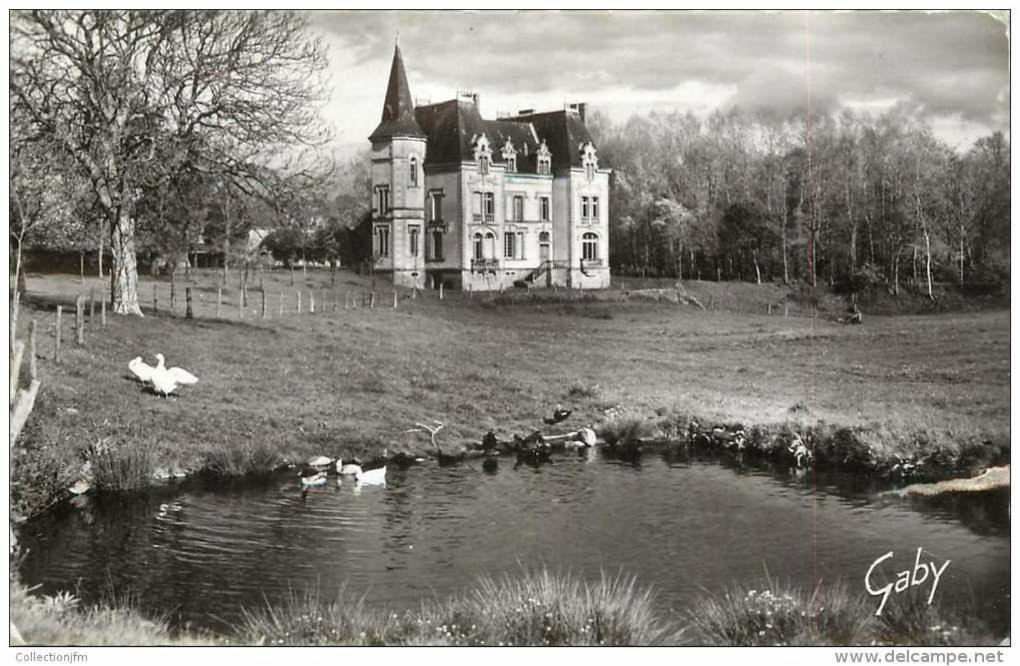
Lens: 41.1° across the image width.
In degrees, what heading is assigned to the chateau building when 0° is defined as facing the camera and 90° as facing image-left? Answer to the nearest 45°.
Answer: approximately 315°

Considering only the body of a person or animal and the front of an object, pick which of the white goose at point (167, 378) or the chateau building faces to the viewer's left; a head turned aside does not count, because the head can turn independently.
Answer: the white goose

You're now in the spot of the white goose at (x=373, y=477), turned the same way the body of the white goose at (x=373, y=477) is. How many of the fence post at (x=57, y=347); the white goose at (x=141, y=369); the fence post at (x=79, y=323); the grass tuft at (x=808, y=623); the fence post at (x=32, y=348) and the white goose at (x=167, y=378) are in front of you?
5

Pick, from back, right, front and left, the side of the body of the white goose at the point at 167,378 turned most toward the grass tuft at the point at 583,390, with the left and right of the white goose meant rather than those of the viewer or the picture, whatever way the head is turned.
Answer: back

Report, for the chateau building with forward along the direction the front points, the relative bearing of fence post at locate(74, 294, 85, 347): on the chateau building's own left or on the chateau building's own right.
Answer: on the chateau building's own right

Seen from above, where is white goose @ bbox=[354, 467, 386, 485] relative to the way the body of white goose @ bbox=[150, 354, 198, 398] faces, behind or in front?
behind

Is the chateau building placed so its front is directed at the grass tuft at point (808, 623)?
yes

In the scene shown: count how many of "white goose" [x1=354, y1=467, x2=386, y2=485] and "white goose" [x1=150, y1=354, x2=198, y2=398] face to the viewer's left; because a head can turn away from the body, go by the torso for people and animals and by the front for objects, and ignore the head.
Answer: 2

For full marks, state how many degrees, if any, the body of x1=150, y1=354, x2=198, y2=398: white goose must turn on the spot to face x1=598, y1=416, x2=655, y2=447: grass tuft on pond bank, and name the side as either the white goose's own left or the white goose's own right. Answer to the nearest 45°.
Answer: approximately 180°

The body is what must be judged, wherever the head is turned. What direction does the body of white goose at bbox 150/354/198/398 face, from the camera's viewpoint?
to the viewer's left

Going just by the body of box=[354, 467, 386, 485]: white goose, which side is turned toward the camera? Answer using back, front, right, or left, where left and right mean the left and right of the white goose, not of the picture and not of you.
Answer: left
